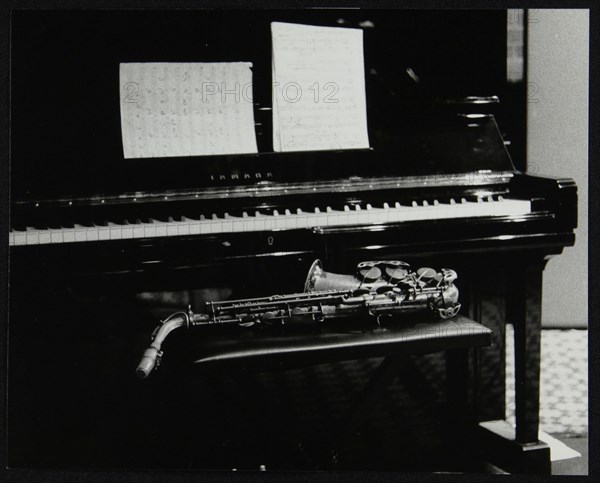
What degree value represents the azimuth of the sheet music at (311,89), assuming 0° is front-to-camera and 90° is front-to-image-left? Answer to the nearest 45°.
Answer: approximately 0°

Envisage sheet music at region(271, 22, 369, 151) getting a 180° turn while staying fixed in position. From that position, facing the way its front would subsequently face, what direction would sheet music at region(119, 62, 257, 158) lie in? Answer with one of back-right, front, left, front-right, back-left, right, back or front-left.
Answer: left
